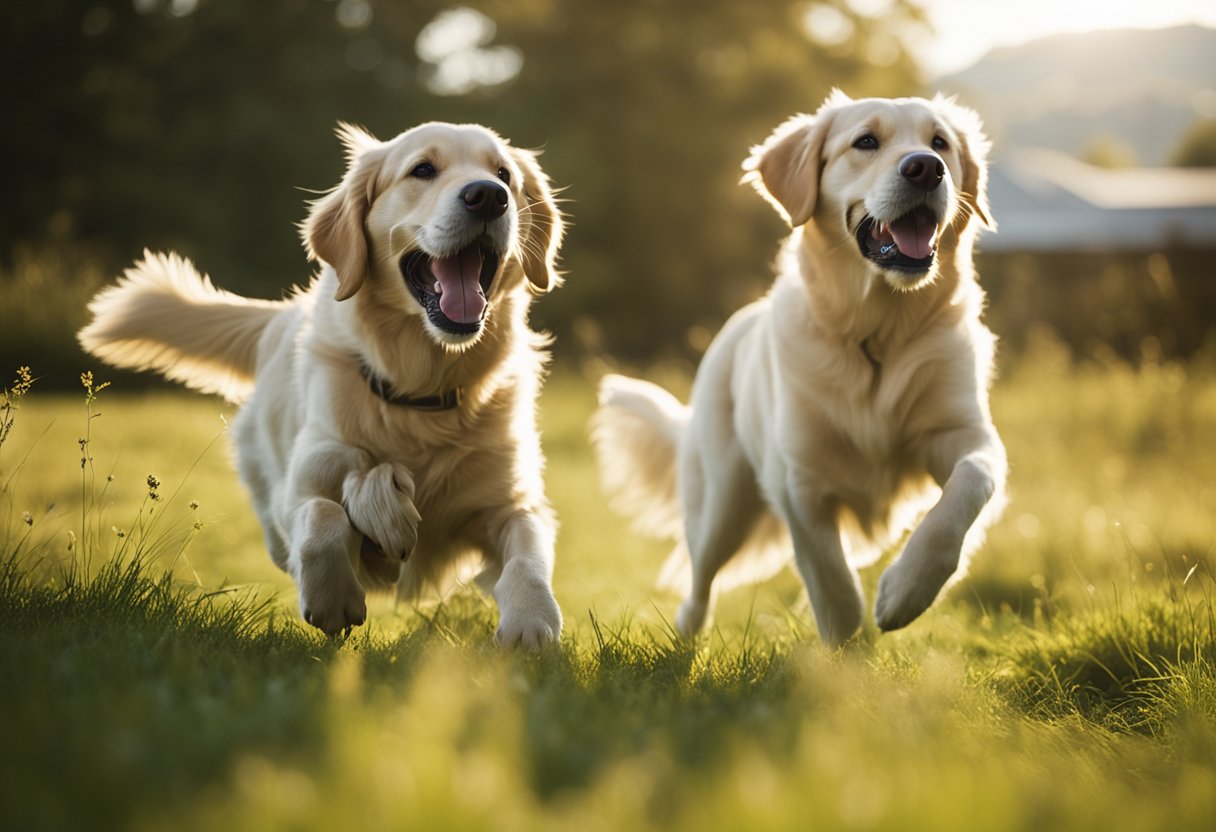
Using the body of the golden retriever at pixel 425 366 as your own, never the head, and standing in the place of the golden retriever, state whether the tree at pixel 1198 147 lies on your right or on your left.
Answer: on your left

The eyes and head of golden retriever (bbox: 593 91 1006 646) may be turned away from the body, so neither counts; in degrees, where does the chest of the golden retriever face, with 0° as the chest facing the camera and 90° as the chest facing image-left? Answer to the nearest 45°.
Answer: approximately 315°

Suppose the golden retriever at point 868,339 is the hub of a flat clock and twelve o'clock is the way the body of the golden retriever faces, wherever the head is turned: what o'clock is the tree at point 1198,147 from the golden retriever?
The tree is roughly at 8 o'clock from the golden retriever.

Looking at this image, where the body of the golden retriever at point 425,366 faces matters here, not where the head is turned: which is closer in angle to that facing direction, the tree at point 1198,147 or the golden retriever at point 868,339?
the golden retriever

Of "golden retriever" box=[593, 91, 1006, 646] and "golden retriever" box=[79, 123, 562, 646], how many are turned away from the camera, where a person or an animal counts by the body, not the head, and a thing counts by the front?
0

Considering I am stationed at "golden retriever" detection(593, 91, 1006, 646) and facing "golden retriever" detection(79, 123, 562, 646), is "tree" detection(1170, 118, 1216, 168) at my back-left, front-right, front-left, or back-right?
back-right

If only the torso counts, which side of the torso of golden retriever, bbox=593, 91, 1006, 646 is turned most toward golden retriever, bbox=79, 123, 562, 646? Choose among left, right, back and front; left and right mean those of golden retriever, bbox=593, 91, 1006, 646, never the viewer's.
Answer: right
